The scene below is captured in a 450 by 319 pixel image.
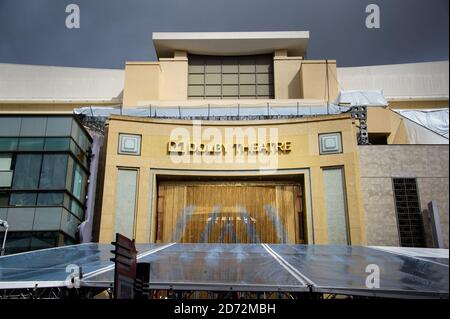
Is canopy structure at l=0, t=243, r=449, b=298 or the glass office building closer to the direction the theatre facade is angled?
the canopy structure

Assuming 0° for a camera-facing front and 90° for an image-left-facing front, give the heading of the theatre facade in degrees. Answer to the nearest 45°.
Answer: approximately 0°

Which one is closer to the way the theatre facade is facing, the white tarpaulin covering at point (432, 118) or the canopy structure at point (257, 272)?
the canopy structure

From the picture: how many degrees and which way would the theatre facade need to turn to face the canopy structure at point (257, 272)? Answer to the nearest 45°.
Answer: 0° — it already faces it

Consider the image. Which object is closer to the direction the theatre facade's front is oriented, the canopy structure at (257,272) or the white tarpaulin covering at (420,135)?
the canopy structure

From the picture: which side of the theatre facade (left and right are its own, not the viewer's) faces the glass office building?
right

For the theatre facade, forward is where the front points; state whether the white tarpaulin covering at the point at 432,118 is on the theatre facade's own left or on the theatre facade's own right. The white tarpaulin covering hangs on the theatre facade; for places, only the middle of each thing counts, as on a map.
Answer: on the theatre facade's own left
